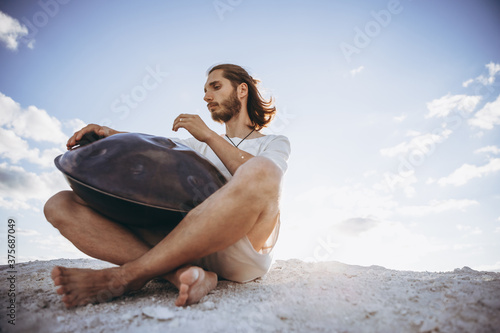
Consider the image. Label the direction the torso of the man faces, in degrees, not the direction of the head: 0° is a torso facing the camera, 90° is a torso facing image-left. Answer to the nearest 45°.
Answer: approximately 45°
